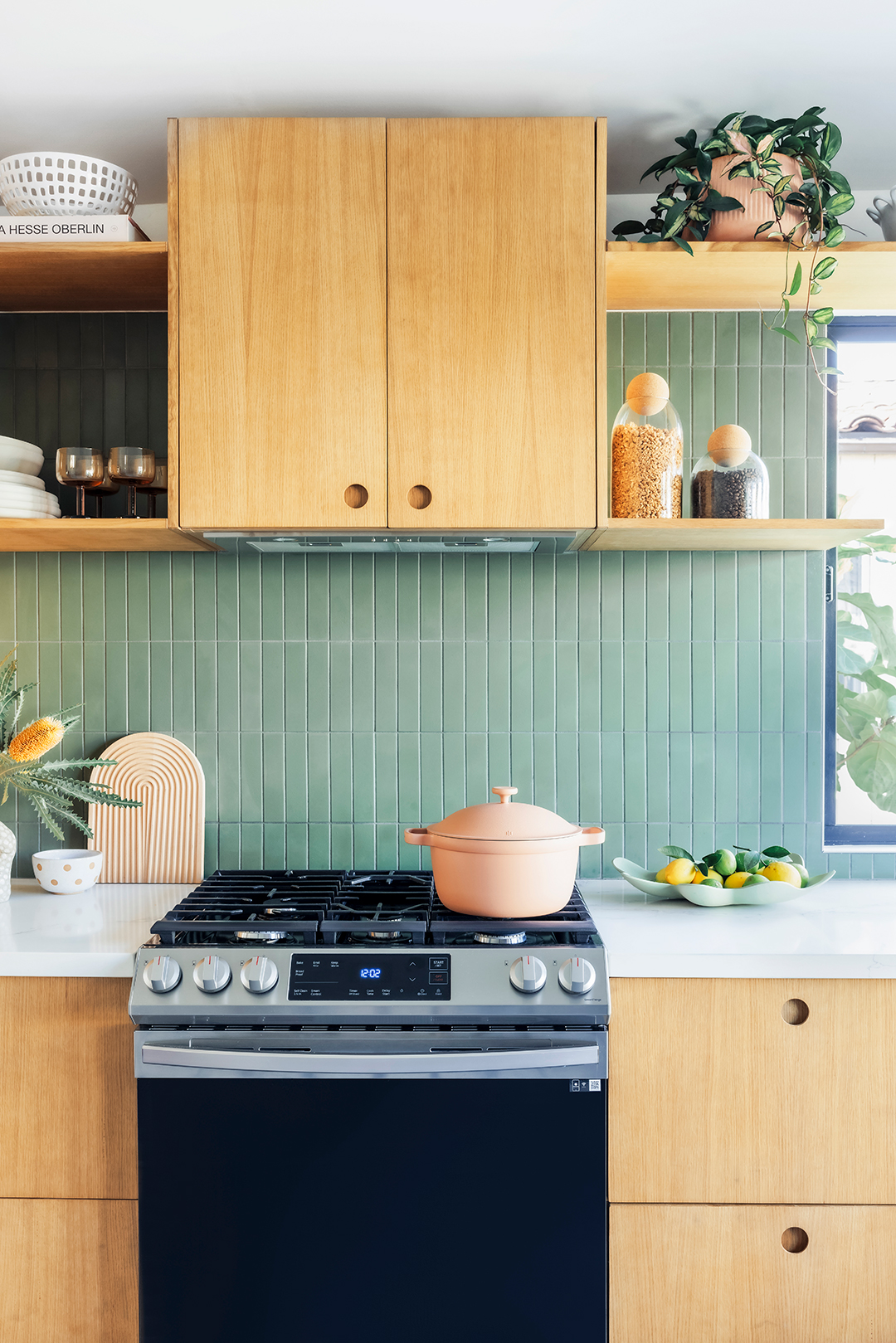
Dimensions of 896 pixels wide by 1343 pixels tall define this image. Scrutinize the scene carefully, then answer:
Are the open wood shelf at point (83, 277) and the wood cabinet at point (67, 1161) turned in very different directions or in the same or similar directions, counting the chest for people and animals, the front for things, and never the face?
same or similar directions

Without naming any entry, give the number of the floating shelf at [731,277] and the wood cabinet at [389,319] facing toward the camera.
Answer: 2

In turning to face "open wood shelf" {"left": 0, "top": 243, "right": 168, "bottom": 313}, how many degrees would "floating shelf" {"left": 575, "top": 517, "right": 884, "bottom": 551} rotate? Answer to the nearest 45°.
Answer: approximately 90° to its right

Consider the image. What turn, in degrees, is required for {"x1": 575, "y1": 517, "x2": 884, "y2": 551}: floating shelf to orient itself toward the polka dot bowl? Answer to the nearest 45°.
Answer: approximately 90° to its right

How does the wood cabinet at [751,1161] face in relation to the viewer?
toward the camera

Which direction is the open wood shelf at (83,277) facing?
toward the camera

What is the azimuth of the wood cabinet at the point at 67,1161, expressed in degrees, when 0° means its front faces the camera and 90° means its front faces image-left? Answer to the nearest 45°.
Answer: approximately 0°

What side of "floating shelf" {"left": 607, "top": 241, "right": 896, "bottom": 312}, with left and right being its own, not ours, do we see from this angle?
front

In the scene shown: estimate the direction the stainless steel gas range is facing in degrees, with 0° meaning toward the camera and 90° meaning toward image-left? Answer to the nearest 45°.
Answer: approximately 0°
